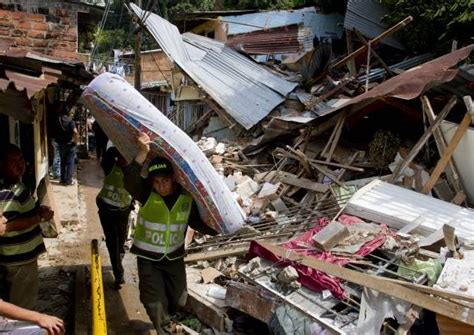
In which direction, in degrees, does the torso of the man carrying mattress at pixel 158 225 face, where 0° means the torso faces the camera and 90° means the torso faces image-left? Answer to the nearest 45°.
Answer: approximately 0°

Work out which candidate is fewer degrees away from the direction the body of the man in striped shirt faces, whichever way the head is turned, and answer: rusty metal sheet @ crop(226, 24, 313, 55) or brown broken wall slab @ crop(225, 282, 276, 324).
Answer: the brown broken wall slab

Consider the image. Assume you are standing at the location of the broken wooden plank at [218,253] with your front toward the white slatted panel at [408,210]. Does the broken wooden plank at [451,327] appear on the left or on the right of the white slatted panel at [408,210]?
right

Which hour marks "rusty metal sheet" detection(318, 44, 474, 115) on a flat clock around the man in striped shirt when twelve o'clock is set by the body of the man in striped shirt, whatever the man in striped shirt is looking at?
The rusty metal sheet is roughly at 10 o'clock from the man in striped shirt.

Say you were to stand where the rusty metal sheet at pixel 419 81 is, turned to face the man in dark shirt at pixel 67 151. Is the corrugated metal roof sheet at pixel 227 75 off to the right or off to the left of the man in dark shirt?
right

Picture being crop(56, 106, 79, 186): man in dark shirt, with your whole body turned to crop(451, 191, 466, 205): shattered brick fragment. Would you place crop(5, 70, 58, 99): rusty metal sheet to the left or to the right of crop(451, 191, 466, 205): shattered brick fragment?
right

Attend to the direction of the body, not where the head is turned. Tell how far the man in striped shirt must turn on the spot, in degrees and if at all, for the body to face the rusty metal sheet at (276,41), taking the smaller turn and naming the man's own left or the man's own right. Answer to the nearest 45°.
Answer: approximately 90° to the man's own left

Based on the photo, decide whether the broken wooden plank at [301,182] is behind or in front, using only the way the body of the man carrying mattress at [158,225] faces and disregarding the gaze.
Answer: behind

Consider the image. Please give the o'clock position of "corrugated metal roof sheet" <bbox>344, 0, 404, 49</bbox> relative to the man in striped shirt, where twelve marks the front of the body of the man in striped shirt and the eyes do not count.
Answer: The corrugated metal roof sheet is roughly at 9 o'clock from the man in striped shirt.

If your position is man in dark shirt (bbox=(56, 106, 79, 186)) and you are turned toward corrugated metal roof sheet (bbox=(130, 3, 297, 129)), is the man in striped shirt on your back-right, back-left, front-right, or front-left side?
back-right

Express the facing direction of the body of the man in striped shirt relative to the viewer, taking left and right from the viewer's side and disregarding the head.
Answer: facing the viewer and to the right of the viewer

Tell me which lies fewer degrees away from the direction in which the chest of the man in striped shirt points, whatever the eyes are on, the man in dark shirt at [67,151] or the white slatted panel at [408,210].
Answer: the white slatted panel

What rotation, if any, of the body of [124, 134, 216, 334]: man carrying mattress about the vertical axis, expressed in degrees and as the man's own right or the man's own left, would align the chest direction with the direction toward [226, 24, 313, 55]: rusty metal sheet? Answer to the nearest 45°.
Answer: approximately 180°

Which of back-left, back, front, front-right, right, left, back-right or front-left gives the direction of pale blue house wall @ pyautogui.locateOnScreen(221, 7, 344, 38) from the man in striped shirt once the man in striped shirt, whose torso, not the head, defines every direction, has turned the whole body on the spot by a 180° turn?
right

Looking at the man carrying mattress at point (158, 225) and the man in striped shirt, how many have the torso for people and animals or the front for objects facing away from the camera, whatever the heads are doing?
0
